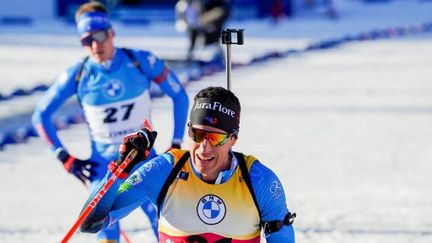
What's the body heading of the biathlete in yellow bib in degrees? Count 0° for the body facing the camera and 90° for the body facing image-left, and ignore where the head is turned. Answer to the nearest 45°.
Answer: approximately 0°
